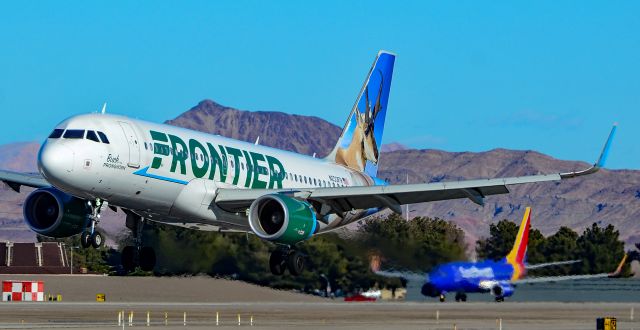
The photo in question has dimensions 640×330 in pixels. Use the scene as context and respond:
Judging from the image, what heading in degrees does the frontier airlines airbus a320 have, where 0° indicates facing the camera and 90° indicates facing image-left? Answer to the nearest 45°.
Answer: approximately 45°
